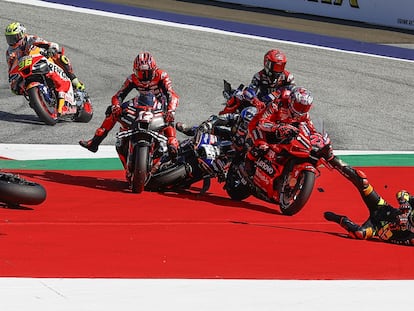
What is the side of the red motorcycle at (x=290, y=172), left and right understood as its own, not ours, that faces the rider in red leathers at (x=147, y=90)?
back

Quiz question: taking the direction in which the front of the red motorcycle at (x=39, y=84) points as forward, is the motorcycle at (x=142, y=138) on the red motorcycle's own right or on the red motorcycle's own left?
on the red motorcycle's own left

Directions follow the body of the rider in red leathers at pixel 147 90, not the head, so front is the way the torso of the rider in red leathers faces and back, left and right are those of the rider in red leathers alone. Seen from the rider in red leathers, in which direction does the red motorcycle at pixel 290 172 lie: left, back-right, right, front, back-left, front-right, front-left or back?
front-left

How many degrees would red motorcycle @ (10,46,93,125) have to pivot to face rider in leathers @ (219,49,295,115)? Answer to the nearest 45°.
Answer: approximately 90° to its left

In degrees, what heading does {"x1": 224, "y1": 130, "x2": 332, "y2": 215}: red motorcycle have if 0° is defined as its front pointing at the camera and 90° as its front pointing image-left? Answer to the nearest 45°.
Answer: approximately 315°

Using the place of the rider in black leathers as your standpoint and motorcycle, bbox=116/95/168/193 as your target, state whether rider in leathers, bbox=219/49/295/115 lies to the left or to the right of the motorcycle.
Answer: right

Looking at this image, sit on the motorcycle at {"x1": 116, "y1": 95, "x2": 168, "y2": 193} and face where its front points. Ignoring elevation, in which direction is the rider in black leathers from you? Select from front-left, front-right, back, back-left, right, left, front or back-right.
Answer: front-left

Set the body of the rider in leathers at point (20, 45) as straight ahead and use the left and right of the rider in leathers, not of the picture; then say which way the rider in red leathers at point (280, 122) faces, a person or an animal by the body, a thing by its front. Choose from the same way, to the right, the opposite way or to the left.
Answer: to the left

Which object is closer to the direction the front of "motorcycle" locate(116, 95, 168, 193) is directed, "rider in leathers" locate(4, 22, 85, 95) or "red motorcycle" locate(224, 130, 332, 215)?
the red motorcycle

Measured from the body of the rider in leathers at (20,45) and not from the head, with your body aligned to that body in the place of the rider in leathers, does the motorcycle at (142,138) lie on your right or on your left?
on your left

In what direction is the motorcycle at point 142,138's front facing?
toward the camera

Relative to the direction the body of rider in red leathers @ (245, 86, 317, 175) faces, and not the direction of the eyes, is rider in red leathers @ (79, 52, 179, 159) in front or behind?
behind

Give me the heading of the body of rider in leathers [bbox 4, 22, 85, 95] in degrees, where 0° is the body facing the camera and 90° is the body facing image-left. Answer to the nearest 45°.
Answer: approximately 45°

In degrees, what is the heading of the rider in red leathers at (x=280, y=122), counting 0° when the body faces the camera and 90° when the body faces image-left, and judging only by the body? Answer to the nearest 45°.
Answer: approximately 315°

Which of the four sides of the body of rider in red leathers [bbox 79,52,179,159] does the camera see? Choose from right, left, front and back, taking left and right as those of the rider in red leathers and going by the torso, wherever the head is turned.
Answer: front
